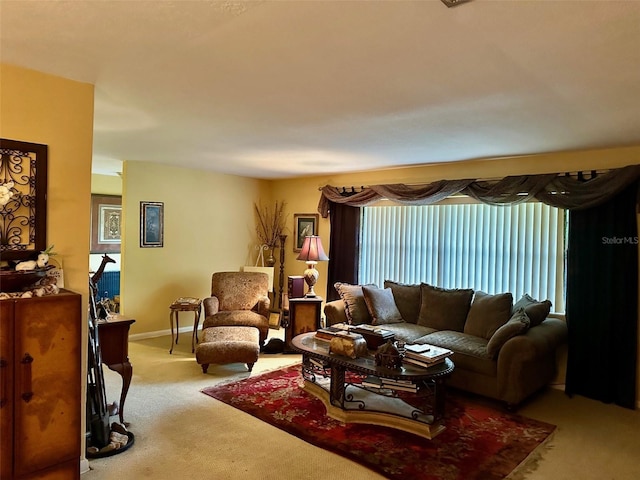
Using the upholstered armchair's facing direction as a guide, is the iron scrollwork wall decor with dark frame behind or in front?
in front

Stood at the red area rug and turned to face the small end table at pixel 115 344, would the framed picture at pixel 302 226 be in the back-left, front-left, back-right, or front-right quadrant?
front-right

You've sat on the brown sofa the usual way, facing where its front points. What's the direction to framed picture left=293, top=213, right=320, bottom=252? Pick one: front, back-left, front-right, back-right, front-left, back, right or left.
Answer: right

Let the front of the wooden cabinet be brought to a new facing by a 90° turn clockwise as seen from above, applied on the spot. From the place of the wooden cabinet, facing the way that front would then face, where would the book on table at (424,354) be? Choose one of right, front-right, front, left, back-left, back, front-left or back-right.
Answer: back-left

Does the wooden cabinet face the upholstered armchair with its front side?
no

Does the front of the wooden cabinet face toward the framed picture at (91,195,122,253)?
no

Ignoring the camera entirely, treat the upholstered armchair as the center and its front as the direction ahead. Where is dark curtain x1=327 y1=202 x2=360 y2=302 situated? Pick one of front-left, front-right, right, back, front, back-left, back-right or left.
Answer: left

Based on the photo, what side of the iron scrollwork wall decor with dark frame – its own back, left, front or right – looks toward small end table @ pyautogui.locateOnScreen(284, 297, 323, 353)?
left

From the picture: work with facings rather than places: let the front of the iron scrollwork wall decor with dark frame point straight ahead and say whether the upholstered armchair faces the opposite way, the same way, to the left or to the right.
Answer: to the right

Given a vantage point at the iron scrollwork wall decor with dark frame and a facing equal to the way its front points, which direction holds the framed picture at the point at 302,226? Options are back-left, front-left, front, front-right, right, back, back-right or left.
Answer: left

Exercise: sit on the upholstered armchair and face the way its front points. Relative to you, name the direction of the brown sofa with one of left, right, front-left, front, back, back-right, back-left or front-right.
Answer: front-left

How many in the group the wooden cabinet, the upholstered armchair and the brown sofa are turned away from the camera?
0

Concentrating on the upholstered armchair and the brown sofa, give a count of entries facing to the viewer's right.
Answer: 0

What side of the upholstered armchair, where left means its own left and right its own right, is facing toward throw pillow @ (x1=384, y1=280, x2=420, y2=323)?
left

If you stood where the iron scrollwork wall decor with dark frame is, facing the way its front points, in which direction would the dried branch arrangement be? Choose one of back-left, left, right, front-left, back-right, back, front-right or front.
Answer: left

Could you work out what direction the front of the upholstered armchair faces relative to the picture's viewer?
facing the viewer

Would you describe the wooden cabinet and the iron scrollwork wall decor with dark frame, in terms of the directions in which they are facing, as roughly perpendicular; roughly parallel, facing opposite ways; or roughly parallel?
roughly parallel

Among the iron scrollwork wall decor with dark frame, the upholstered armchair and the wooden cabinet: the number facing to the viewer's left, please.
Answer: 0

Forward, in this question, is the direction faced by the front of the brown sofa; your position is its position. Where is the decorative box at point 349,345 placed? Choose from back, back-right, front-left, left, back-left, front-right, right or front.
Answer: front

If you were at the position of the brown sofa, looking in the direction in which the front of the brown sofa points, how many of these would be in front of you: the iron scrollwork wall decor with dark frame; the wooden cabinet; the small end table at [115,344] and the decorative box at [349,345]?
4

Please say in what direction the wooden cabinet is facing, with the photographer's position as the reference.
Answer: facing the viewer and to the right of the viewer
